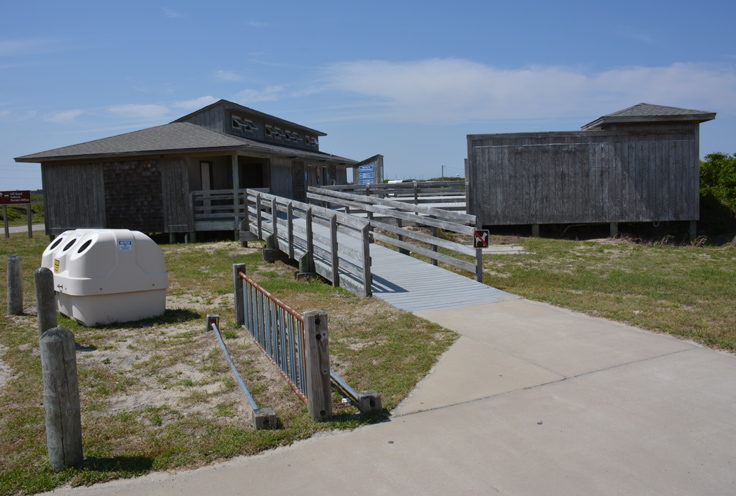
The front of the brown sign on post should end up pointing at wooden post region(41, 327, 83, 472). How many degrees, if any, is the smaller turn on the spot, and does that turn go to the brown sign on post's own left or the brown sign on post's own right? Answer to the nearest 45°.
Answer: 0° — it already faces it

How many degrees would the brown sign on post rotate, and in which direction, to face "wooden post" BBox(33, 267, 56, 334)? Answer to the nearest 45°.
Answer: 0° — it already faces it

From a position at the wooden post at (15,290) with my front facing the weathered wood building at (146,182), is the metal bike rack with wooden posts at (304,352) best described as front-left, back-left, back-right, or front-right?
back-right

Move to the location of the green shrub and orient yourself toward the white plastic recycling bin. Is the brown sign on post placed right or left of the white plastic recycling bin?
right

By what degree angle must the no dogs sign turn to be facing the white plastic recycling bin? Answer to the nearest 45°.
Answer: approximately 45° to its right

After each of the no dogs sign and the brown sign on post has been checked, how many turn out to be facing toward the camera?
2

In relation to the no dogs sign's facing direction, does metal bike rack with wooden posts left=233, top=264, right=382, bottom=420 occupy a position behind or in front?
in front

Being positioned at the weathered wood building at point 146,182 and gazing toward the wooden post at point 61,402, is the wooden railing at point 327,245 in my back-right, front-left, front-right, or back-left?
front-left

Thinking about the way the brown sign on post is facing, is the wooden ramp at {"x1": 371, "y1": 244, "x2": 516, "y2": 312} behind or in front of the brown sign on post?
in front

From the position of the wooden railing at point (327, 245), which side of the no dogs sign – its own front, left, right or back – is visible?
right

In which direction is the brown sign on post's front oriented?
toward the camera

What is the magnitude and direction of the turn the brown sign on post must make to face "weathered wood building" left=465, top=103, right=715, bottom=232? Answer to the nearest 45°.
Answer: approximately 45° to its left

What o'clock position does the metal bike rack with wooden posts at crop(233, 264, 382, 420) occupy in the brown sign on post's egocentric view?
The metal bike rack with wooden posts is roughly at 12 o'clock from the brown sign on post.

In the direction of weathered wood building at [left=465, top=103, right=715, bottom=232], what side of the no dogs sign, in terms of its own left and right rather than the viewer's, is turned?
back

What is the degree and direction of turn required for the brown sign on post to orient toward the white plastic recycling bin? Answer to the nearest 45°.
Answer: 0° — it already faces it
